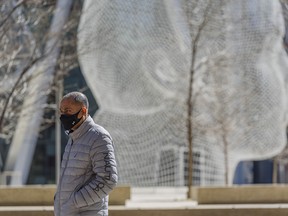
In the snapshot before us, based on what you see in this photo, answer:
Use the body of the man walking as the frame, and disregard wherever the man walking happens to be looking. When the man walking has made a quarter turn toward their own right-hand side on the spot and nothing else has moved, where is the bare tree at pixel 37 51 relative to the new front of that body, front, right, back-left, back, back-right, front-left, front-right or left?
front-right
